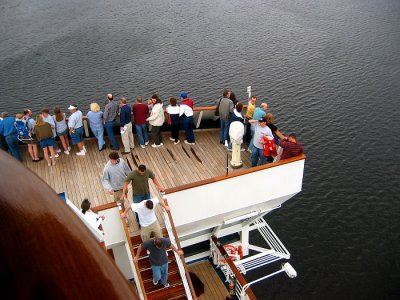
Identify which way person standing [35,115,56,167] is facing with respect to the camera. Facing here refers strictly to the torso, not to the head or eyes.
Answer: away from the camera

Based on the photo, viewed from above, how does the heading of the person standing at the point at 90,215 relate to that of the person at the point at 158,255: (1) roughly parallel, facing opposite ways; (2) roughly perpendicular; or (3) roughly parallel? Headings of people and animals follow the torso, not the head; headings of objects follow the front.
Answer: roughly perpendicular

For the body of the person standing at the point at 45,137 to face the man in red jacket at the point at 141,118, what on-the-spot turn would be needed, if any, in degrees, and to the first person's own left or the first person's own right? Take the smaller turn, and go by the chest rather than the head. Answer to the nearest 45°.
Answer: approximately 90° to the first person's own right

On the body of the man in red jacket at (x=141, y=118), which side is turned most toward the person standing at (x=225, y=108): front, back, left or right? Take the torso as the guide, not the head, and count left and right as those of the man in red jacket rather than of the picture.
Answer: right

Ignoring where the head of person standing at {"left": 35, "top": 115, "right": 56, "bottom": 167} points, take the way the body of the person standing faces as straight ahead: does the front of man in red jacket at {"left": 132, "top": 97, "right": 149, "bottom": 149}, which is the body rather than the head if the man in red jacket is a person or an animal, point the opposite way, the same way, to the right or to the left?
the same way

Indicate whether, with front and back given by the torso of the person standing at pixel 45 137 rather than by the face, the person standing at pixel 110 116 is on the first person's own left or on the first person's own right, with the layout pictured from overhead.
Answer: on the first person's own right

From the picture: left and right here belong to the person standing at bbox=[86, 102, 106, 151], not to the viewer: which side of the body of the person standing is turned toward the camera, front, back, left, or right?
back

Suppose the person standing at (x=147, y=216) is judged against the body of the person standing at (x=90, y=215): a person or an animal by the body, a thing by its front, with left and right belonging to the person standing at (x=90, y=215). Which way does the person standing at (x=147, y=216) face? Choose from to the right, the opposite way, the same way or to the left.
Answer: to the right

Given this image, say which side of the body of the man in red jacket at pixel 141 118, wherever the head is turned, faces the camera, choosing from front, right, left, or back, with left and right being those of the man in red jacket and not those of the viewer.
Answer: back
